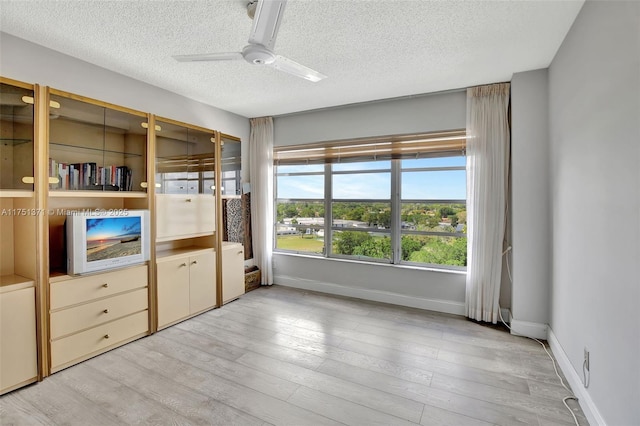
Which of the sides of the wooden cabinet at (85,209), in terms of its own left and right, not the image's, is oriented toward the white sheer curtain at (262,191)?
left

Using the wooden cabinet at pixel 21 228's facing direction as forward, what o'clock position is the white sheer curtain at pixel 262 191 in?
The white sheer curtain is roughly at 10 o'clock from the wooden cabinet.

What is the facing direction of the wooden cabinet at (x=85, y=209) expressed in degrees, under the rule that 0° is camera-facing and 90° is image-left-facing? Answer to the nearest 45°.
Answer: approximately 315°

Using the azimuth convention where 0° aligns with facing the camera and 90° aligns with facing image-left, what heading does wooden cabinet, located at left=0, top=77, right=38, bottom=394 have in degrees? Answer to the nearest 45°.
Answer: approximately 315°

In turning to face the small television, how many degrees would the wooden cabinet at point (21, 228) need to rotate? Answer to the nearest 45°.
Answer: approximately 45° to its left

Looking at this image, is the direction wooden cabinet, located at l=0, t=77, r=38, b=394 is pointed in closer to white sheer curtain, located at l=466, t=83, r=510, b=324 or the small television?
the white sheer curtain

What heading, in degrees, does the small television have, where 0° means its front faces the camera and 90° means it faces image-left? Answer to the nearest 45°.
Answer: approximately 315°

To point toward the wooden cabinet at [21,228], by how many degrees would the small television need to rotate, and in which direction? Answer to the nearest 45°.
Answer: approximately 135° to its right
